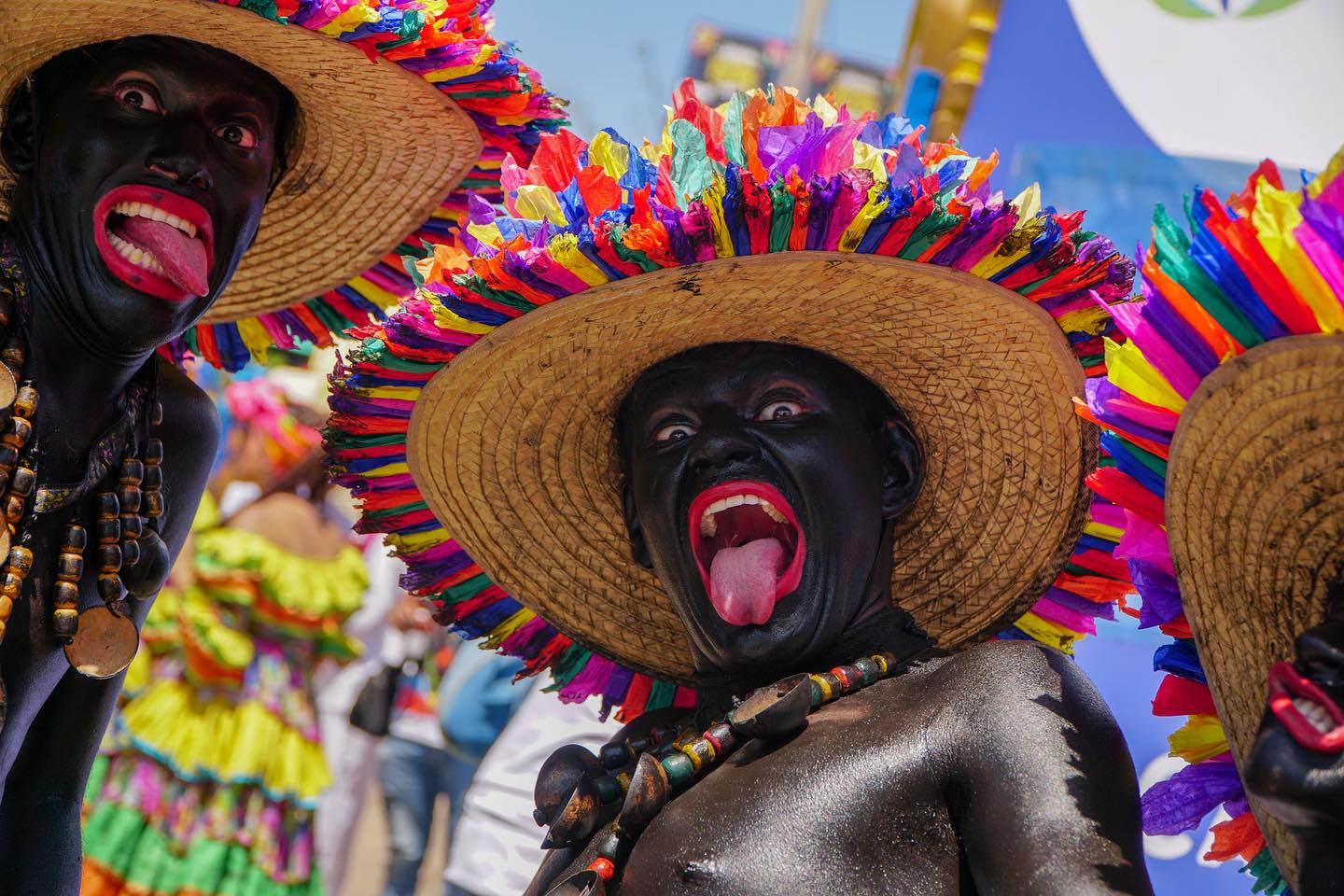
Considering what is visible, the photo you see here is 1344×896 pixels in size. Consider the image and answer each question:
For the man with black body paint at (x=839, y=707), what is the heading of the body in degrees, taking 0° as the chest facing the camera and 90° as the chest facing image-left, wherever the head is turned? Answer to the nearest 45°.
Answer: approximately 45°

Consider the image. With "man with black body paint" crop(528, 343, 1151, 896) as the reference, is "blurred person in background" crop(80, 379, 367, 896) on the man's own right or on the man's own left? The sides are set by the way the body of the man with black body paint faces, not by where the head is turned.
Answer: on the man's own right

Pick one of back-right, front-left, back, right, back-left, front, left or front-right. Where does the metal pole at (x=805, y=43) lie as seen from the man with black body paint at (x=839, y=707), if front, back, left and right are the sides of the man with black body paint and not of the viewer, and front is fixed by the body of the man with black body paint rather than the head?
back-right
